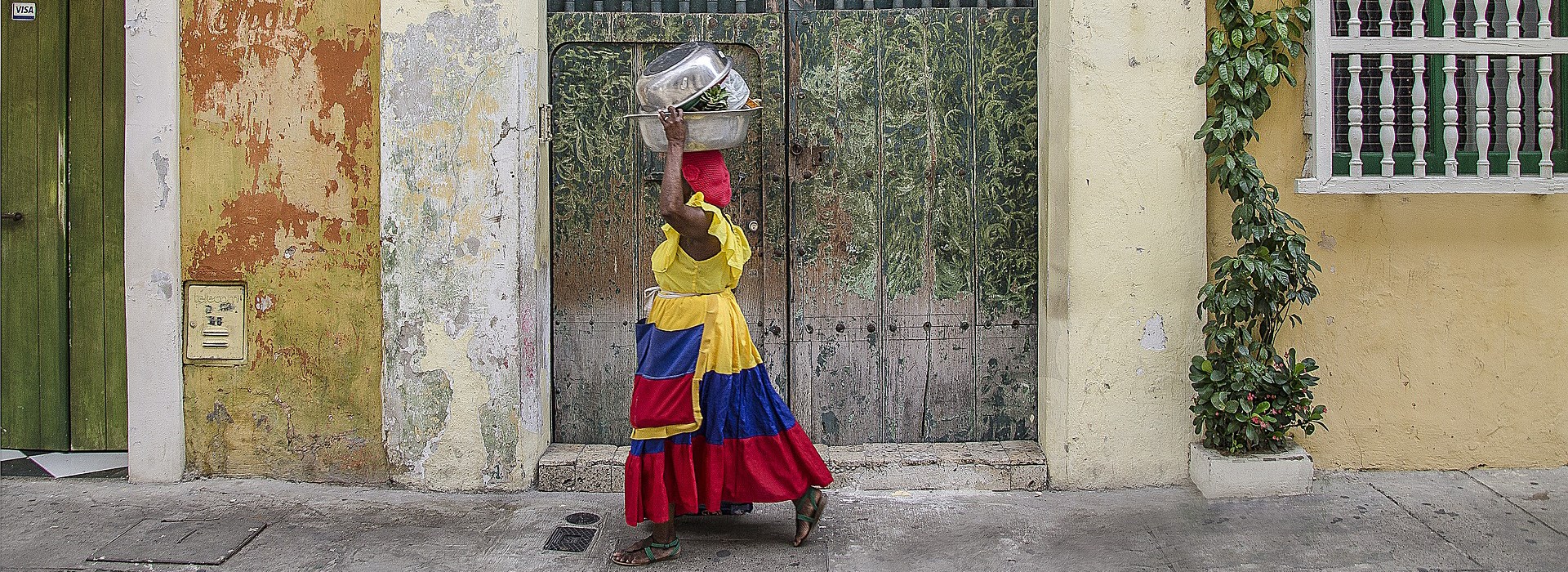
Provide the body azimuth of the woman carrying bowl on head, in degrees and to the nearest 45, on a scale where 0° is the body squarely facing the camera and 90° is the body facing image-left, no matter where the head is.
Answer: approximately 90°

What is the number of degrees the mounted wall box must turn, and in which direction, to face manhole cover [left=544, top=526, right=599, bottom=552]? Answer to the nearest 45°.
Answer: approximately 45° to its left

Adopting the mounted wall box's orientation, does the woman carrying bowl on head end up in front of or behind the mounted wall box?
in front

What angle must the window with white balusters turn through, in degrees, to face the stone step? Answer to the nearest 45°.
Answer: approximately 45° to its right

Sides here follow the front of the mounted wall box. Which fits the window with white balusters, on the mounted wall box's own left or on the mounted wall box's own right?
on the mounted wall box's own left

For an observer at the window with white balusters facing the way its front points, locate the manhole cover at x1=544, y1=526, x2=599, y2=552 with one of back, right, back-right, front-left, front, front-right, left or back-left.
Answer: front-right

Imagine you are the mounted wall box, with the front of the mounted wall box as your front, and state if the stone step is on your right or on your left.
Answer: on your left

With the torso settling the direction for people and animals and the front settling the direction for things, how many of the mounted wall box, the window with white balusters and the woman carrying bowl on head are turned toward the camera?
2

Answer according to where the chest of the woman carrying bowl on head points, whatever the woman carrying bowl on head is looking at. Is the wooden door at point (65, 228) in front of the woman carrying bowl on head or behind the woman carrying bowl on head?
in front

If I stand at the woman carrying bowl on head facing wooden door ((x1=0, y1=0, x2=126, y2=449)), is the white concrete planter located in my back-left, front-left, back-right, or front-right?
back-right

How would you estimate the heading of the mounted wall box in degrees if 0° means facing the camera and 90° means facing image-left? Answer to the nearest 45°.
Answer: approximately 0°
